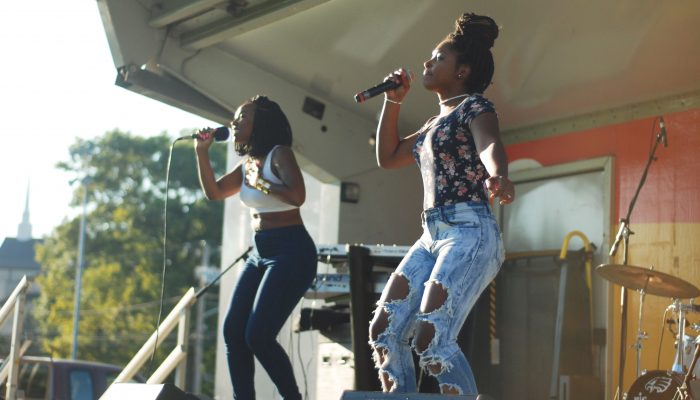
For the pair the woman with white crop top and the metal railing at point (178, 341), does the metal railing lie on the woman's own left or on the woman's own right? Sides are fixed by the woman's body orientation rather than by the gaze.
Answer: on the woman's own right

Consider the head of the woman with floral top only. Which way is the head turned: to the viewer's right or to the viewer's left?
to the viewer's left

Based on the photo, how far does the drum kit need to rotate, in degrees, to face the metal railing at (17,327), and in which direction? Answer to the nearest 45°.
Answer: approximately 45° to its right

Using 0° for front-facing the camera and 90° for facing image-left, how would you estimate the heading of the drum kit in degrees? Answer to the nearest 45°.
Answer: approximately 45°

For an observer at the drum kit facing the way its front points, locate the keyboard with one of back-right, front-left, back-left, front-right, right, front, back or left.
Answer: front-right

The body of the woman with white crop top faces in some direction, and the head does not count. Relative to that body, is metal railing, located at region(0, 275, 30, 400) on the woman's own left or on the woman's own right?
on the woman's own right
